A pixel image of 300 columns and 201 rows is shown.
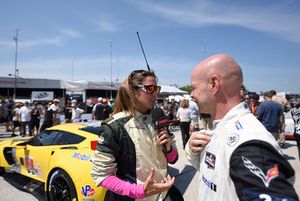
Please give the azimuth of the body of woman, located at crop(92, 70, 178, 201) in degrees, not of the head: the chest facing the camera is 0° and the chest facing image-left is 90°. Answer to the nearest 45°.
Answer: approximately 315°

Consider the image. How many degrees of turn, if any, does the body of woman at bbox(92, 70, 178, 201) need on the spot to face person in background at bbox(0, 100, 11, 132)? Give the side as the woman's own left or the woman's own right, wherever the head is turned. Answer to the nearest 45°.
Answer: approximately 180°

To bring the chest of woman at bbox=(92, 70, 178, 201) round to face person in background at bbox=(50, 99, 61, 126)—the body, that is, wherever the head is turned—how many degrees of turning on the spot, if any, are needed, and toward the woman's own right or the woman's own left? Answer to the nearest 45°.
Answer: approximately 135° to the woman's own left

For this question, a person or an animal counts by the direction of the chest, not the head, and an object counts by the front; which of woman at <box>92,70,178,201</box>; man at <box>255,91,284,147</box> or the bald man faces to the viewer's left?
the bald man

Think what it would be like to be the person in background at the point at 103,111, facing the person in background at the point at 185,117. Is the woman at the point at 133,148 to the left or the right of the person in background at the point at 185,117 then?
right

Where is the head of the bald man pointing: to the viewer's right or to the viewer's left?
to the viewer's left

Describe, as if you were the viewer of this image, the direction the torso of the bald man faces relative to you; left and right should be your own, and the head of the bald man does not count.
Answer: facing to the left of the viewer
